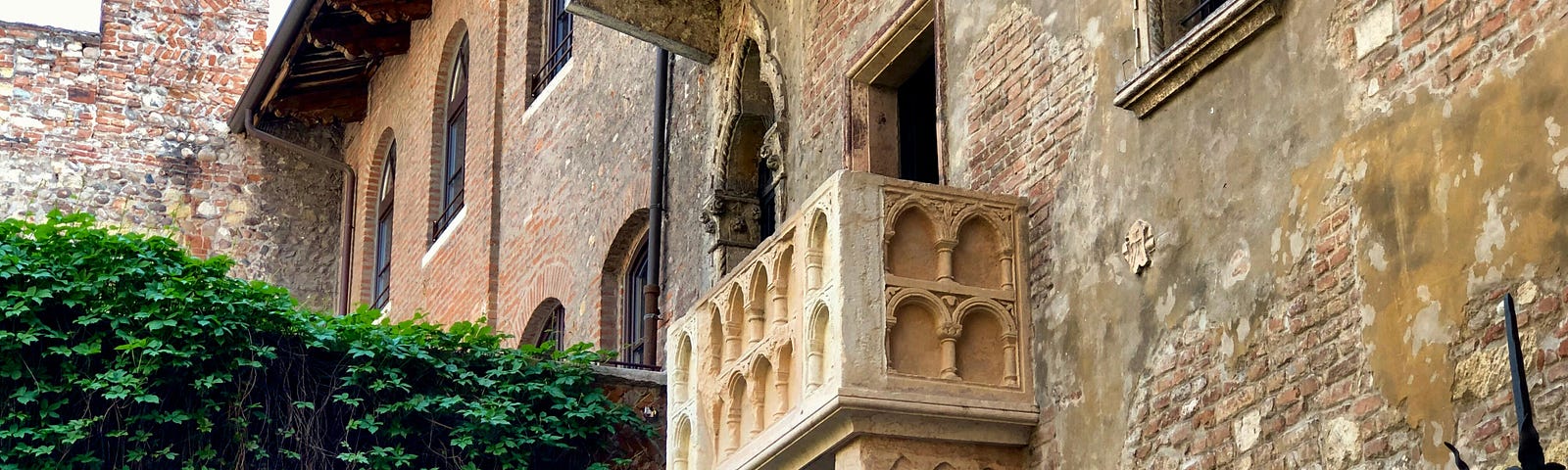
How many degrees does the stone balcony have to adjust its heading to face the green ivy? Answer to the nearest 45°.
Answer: approximately 45° to its right

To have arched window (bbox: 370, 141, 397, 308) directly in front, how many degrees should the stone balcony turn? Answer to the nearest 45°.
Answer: approximately 90° to its right
